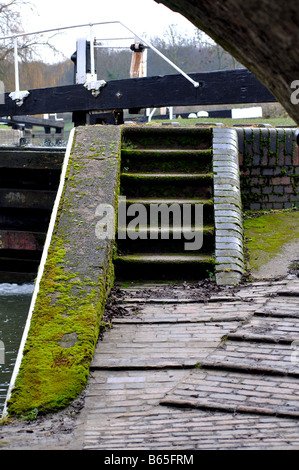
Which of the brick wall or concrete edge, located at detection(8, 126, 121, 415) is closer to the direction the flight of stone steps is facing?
the concrete edge

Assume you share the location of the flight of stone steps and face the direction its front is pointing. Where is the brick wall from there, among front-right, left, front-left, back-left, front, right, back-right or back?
back-left

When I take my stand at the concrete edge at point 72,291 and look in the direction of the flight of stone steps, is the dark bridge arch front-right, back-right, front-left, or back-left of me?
back-right

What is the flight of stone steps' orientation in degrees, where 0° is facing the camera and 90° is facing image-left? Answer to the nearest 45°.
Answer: approximately 0°

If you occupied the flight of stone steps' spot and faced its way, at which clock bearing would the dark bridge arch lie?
The dark bridge arch is roughly at 12 o'clock from the flight of stone steps.

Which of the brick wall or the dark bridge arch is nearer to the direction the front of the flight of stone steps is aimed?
the dark bridge arch
